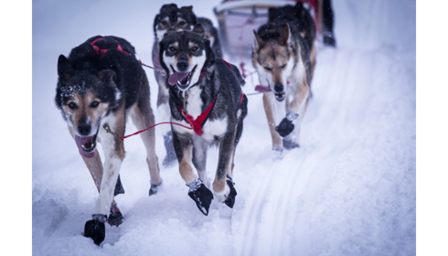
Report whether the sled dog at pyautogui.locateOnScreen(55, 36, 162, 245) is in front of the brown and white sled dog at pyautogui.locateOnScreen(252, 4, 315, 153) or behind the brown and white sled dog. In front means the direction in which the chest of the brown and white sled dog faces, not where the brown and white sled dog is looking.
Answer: in front

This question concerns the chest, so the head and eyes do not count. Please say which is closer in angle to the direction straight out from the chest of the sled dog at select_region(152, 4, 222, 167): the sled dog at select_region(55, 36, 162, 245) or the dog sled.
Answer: the sled dog

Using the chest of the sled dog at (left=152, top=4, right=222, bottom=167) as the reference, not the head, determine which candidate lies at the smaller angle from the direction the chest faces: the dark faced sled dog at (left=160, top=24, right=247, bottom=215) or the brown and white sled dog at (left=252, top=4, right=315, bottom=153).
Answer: the dark faced sled dog

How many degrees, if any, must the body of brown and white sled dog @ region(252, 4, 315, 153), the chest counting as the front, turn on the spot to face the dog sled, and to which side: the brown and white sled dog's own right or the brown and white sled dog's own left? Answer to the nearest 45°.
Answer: approximately 180°

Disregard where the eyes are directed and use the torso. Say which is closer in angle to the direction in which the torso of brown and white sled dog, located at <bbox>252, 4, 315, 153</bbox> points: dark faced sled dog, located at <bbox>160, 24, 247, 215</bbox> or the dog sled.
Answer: the dark faced sled dog

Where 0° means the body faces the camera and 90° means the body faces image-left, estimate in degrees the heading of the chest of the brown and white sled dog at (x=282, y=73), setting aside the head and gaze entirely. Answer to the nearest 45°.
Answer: approximately 0°

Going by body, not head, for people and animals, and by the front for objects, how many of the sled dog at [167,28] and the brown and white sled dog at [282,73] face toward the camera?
2

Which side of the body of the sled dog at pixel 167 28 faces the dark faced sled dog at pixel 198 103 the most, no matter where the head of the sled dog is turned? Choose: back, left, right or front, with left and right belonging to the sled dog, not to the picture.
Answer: front

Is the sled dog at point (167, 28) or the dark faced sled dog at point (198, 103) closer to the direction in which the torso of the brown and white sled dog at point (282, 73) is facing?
the dark faced sled dog

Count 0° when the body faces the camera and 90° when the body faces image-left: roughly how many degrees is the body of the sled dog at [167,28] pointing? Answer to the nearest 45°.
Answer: approximately 0°

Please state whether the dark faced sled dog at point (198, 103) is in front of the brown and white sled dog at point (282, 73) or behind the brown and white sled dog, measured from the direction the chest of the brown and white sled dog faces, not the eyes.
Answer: in front

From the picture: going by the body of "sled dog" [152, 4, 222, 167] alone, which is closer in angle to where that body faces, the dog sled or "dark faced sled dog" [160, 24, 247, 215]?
the dark faced sled dog

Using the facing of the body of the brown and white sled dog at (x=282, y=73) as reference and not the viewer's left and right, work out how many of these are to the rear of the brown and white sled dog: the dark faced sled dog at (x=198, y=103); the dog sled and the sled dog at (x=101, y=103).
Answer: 1
